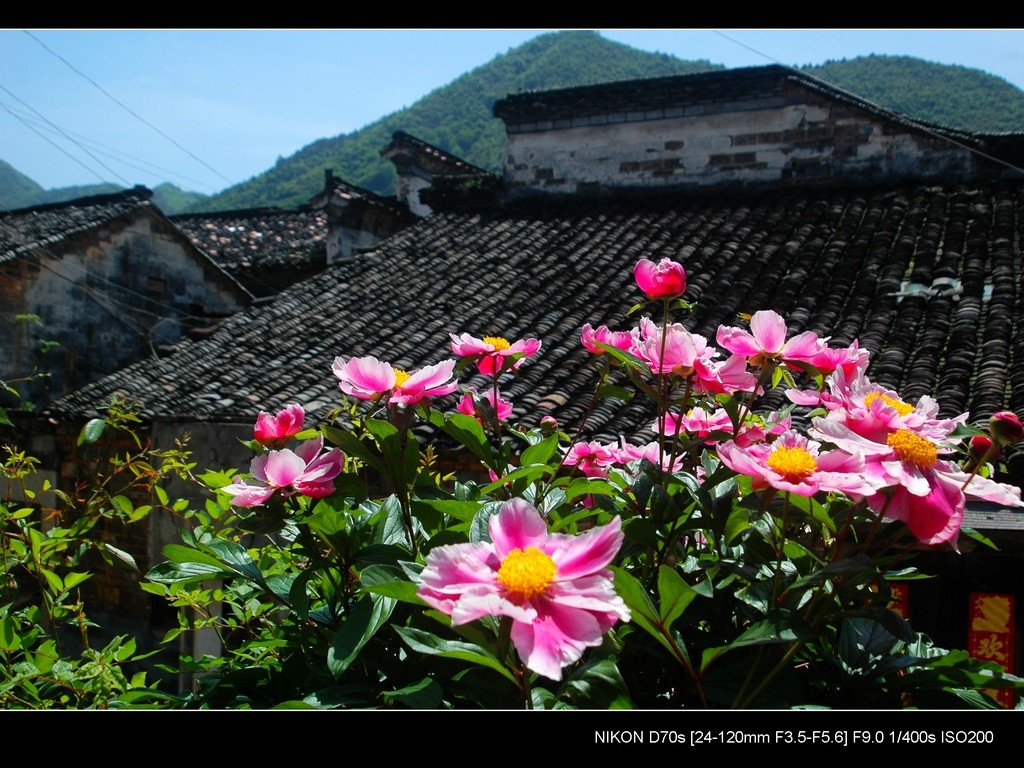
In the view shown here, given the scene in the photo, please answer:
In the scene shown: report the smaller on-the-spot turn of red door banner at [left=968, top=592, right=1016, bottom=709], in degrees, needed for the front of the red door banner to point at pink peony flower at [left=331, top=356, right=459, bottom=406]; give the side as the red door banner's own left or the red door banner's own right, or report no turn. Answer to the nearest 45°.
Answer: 0° — it already faces it

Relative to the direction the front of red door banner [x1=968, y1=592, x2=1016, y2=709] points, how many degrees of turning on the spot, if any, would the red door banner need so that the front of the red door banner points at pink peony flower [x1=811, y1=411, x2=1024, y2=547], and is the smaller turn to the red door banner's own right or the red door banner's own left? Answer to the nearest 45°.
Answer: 0° — it already faces it

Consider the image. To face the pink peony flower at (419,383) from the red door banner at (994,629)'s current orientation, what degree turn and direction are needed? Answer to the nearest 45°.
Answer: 0° — it already faces it

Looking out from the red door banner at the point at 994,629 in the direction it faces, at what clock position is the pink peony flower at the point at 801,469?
The pink peony flower is roughly at 12 o'clock from the red door banner.

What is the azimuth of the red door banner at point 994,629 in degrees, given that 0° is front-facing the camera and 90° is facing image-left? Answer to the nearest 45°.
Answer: approximately 0°
